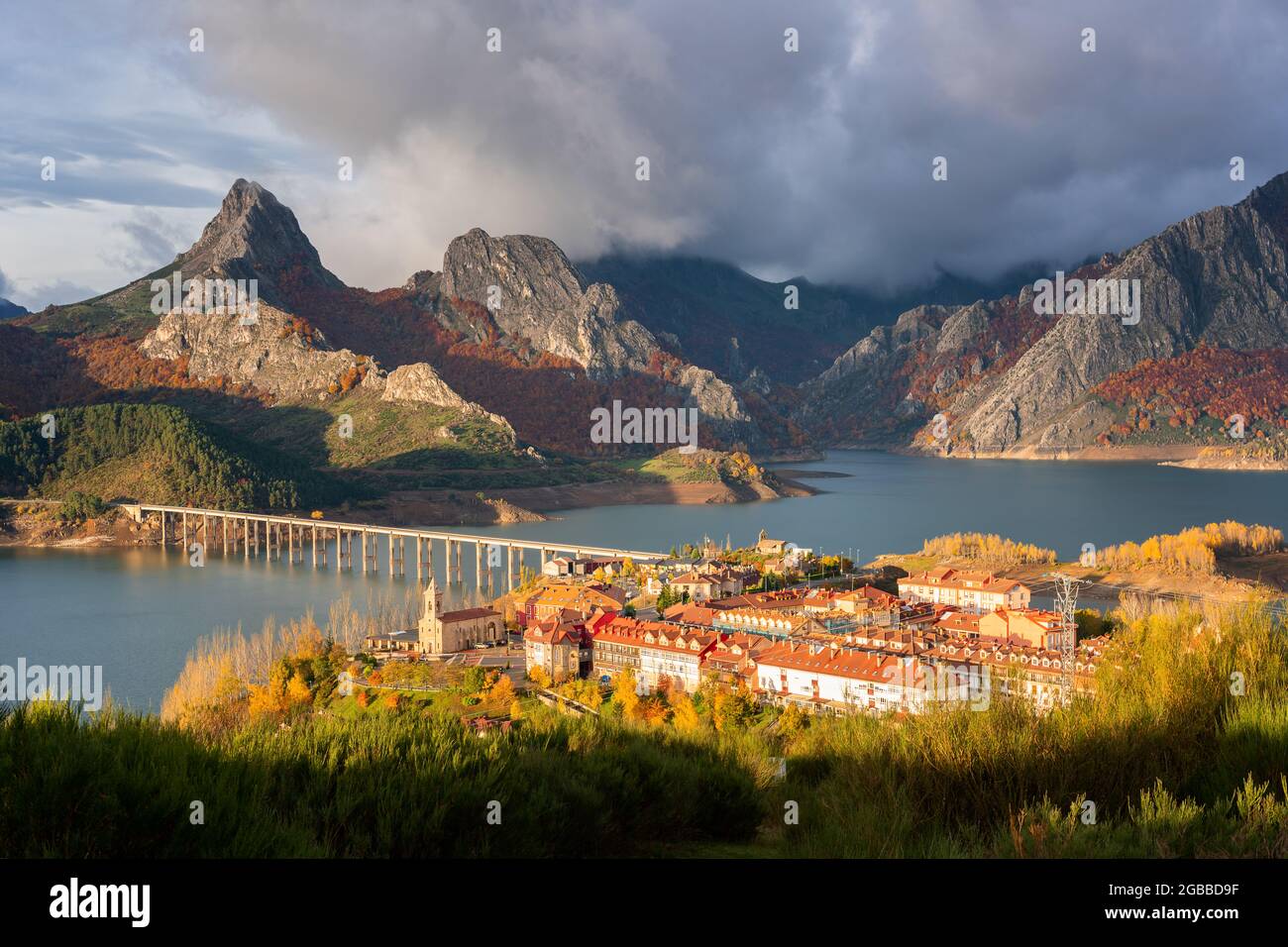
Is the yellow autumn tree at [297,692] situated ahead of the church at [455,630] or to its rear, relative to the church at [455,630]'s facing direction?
ahead

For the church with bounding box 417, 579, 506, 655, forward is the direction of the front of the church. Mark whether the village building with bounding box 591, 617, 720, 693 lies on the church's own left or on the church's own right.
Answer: on the church's own left

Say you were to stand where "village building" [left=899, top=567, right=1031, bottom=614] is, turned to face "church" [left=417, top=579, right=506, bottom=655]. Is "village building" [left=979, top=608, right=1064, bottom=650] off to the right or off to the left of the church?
left

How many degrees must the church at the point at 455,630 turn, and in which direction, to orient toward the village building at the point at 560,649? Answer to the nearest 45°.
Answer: approximately 90° to its left

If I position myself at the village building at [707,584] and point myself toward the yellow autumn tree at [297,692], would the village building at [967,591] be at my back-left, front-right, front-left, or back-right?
back-left

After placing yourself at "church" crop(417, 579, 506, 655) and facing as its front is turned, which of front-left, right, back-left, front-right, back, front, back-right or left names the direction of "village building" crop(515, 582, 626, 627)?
back

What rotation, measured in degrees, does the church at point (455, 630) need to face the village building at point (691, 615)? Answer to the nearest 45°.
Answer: approximately 135° to its left

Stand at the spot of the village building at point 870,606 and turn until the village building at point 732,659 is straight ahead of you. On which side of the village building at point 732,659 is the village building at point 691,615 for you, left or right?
right

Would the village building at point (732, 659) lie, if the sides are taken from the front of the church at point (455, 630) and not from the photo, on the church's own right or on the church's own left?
on the church's own left

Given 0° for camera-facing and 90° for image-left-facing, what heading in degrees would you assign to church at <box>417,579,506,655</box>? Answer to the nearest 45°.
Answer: approximately 45°
